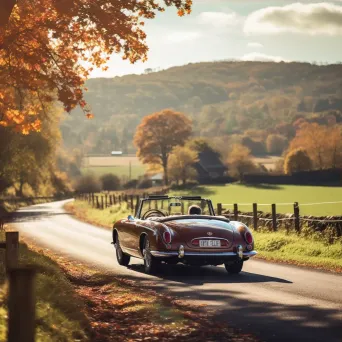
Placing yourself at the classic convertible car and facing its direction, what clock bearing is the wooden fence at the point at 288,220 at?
The wooden fence is roughly at 2 o'clock from the classic convertible car.

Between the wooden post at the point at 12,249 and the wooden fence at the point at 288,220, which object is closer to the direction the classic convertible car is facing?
the wooden fence

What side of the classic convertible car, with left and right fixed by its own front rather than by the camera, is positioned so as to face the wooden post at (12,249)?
left

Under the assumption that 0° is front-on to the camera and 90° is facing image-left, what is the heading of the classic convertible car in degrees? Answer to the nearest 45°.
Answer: approximately 135°

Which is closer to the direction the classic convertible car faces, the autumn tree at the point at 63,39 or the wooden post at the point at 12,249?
the autumn tree

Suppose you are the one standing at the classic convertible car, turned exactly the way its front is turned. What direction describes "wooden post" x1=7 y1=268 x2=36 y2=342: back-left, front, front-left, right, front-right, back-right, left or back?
back-left

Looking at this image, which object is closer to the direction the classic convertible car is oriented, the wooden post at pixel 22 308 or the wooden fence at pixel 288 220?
the wooden fence
